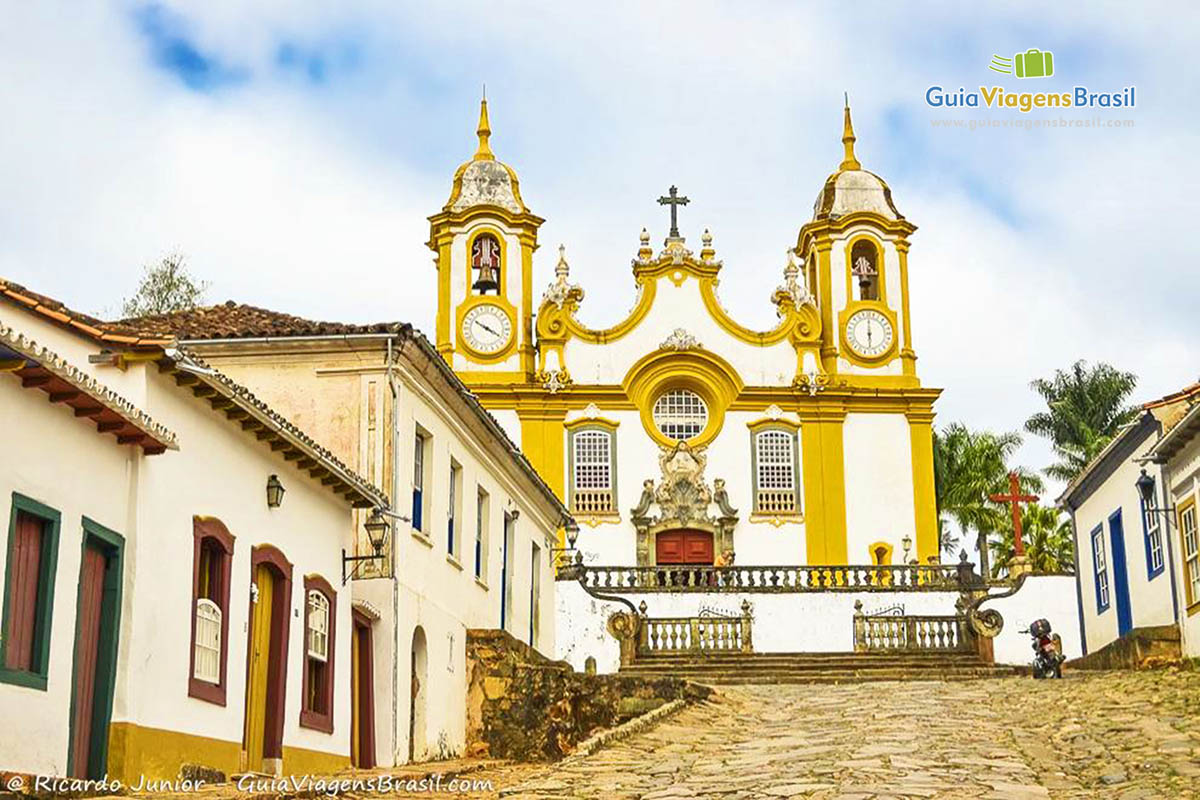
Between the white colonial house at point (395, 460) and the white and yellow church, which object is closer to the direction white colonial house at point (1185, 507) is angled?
the white colonial house

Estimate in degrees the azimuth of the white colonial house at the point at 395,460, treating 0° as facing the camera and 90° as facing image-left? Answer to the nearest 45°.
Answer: approximately 315°

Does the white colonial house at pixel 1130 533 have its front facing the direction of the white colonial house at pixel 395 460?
yes

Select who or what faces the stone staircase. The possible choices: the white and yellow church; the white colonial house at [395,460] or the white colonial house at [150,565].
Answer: the white and yellow church

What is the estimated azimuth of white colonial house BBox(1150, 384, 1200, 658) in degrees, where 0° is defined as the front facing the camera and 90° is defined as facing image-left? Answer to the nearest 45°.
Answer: approximately 45°

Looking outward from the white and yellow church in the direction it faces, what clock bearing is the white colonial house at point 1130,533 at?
The white colonial house is roughly at 11 o'clock from the white and yellow church.

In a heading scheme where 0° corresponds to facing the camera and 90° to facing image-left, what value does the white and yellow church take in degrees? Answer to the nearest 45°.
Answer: approximately 0°

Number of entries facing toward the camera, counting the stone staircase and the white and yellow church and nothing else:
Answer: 2

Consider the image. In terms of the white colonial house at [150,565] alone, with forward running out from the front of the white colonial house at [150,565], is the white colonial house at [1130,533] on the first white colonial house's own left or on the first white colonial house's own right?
on the first white colonial house's own left

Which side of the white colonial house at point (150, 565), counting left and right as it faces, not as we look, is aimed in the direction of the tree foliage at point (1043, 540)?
left

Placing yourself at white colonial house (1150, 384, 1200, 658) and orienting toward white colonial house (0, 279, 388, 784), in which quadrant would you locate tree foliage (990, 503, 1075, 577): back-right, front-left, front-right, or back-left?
back-right

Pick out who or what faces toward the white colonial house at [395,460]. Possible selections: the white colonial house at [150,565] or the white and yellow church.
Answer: the white and yellow church

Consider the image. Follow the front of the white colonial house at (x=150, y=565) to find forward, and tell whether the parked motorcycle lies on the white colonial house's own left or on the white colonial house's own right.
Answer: on the white colonial house's own left

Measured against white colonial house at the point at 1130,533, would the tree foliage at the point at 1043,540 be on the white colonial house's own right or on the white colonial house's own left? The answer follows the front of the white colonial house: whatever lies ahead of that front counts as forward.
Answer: on the white colonial house's own right

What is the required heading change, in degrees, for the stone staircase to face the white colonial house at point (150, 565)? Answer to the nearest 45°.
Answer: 0° — it already faces it
